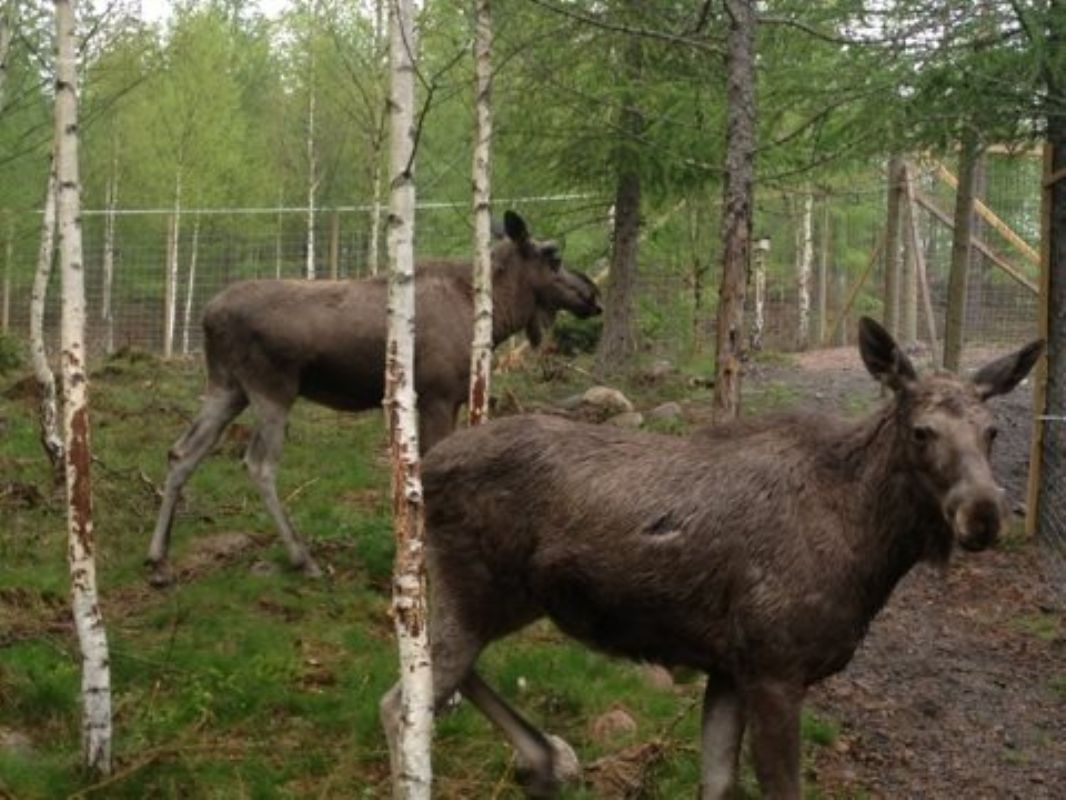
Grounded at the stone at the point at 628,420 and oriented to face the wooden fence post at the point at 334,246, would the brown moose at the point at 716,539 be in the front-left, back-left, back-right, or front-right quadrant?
back-left

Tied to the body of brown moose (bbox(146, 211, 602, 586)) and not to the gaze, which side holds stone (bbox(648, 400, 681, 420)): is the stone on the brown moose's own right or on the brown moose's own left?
on the brown moose's own left

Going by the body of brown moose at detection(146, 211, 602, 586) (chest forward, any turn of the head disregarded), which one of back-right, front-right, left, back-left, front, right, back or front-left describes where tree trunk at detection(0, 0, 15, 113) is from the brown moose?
back-left

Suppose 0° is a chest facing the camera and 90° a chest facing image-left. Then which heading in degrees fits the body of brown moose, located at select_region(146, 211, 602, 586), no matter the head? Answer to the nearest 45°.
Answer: approximately 270°

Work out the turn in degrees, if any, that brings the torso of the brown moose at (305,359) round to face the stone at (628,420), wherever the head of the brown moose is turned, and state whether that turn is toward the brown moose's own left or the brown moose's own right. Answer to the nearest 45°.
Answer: approximately 45° to the brown moose's own left

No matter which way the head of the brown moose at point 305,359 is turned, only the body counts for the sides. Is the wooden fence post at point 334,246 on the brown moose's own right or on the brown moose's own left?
on the brown moose's own left

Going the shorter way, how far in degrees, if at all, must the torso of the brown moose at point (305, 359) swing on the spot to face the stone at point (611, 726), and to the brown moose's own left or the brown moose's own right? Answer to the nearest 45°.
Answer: approximately 45° to the brown moose's own right

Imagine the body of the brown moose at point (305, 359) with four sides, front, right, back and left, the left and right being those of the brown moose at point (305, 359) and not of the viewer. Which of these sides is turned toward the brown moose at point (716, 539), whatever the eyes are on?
right
